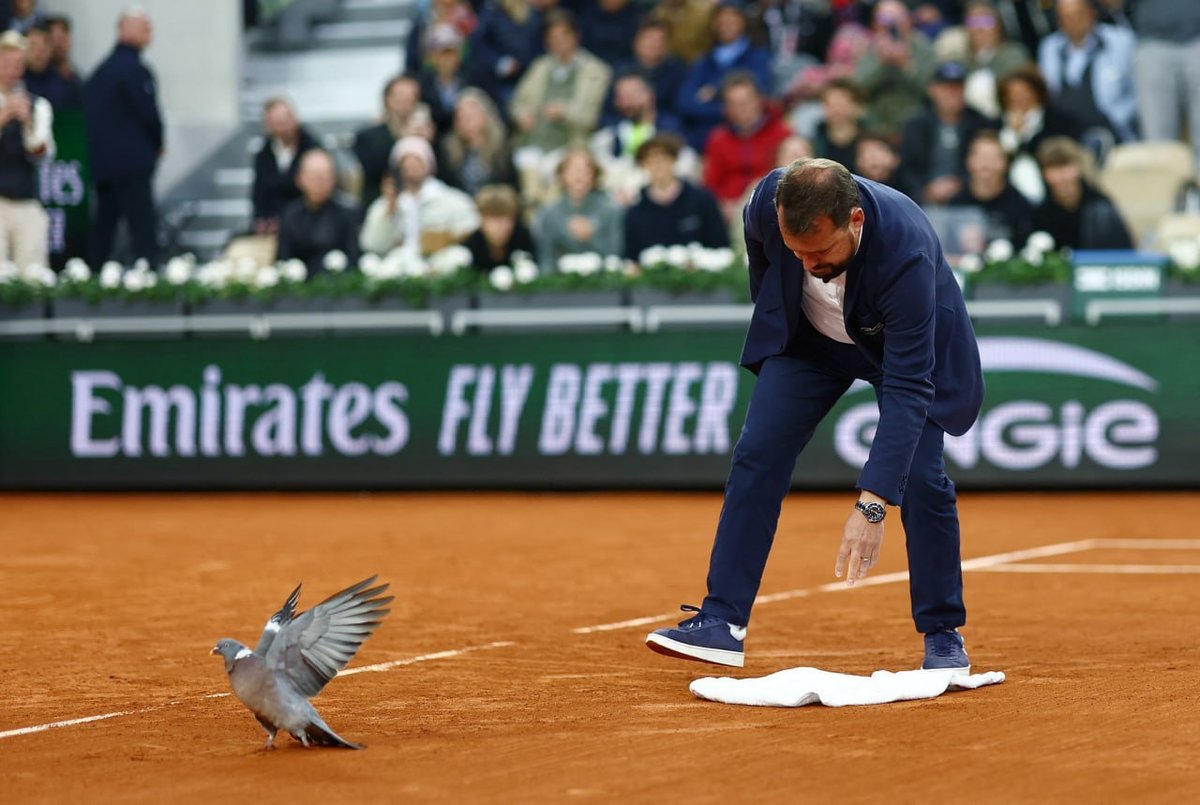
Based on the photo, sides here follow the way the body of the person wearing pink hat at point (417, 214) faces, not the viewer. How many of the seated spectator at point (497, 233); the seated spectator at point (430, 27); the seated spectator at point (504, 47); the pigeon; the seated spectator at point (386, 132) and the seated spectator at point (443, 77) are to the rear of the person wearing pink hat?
4

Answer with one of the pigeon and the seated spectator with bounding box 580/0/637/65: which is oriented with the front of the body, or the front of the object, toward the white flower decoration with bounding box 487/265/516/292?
the seated spectator

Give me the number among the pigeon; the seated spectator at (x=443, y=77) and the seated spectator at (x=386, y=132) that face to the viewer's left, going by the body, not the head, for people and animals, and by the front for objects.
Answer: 1

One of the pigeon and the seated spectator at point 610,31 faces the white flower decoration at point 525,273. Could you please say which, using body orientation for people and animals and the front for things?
the seated spectator

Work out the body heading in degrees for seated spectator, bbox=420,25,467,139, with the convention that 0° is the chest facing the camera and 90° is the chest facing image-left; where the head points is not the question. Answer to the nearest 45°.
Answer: approximately 0°

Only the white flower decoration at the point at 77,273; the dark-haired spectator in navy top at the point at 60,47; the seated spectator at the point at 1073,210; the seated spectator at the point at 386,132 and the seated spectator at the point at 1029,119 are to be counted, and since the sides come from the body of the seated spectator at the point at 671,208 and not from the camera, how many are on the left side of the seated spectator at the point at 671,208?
2

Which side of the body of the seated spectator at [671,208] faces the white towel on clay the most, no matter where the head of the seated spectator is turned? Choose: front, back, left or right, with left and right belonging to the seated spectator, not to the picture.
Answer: front

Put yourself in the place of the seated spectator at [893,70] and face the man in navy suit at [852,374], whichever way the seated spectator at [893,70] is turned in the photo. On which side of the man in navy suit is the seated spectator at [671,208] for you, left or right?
right

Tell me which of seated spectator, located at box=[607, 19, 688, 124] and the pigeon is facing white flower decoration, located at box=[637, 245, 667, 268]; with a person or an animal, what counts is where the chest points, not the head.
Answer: the seated spectator
